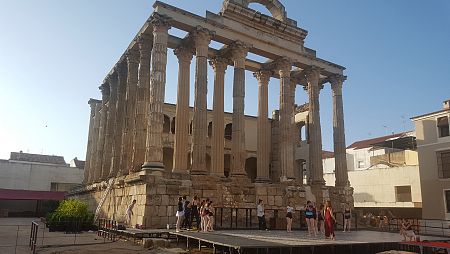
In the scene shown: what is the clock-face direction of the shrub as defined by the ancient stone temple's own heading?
The shrub is roughly at 4 o'clock from the ancient stone temple.

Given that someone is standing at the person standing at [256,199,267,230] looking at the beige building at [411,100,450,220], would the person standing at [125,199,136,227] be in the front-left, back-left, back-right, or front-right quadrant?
back-left

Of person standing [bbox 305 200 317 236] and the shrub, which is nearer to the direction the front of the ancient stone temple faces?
the person standing

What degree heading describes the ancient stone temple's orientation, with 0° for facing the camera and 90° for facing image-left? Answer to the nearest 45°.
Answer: approximately 315°

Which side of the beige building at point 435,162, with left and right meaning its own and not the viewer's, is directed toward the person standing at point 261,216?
front

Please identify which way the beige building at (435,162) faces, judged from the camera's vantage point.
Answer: facing the viewer and to the left of the viewer

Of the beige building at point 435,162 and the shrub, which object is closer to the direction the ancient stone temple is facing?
the beige building

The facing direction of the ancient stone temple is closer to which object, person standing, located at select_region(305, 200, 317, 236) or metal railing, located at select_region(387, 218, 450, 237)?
the person standing

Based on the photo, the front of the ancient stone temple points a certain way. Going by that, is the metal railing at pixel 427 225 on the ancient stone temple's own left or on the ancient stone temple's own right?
on the ancient stone temple's own left

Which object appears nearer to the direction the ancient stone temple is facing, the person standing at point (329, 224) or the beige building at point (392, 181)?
the person standing

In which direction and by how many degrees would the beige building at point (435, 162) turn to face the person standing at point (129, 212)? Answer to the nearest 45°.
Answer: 0° — it already faces them

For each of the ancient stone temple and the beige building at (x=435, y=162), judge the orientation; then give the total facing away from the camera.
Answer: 0

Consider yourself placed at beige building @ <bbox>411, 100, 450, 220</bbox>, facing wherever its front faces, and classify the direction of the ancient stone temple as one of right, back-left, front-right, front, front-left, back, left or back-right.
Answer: front
